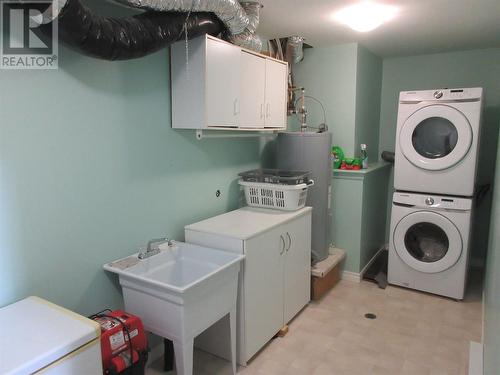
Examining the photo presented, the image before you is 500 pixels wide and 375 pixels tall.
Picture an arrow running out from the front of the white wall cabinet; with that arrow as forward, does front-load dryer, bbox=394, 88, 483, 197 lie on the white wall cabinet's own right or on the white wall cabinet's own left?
on the white wall cabinet's own left

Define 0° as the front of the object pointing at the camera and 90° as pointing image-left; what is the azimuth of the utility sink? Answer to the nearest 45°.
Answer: approximately 315°

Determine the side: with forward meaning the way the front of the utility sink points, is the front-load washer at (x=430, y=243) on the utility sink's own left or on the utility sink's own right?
on the utility sink's own left

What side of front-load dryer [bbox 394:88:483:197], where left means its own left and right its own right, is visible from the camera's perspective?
front

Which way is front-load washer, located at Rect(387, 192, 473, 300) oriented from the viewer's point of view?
toward the camera

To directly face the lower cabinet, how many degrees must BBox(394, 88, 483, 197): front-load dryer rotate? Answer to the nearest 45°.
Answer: approximately 45° to its right

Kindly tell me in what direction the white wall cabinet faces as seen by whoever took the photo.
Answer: facing the viewer and to the right of the viewer

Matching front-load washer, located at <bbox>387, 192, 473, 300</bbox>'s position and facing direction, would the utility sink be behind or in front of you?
in front

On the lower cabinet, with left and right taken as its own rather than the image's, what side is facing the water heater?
left

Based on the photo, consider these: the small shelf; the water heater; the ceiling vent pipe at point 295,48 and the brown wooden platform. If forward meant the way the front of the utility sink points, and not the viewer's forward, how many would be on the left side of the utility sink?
4
